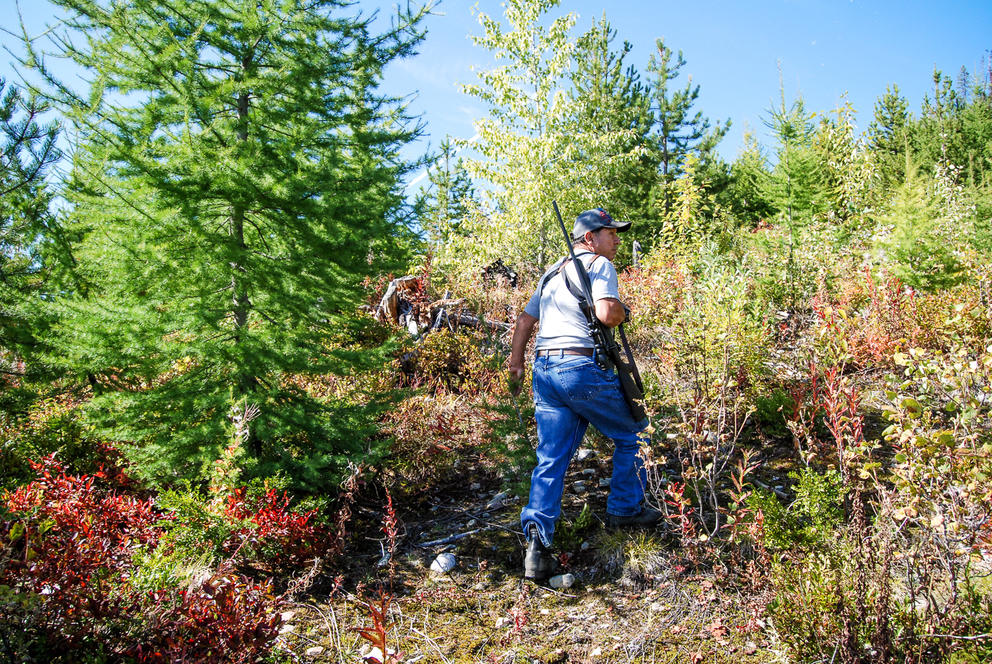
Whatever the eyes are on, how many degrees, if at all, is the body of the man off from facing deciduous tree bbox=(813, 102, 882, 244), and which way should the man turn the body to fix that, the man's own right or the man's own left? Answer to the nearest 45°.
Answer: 0° — they already face it

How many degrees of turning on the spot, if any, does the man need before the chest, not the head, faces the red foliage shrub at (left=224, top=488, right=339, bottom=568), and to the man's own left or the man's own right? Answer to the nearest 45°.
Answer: approximately 135° to the man's own left

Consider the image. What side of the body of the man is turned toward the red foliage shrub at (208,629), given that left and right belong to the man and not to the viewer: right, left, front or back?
back

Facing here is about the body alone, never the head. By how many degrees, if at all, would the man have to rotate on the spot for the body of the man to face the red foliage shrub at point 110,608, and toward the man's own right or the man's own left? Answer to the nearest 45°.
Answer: approximately 180°

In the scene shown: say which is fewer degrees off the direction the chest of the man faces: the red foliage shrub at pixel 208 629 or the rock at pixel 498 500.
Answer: the rock

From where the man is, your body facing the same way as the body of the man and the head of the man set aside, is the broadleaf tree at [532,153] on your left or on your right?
on your left

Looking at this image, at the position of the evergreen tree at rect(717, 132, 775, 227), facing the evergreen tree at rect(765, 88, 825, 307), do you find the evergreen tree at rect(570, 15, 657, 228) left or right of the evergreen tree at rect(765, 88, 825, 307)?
right

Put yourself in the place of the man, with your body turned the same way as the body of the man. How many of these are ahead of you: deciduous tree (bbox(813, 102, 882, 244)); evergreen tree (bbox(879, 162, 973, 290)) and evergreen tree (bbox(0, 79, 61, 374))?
2

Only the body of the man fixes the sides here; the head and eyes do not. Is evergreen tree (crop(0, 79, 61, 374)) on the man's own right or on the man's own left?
on the man's own left

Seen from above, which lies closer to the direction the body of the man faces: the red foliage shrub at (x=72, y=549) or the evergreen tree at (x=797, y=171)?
the evergreen tree

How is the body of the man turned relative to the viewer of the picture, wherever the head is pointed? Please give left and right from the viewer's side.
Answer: facing away from the viewer and to the right of the viewer

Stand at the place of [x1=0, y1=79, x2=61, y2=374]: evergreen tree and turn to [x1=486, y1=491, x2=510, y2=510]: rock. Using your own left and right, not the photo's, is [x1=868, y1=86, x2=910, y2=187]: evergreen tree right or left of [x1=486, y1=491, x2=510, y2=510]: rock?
left

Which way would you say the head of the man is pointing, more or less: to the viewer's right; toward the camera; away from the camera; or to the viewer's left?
to the viewer's right
